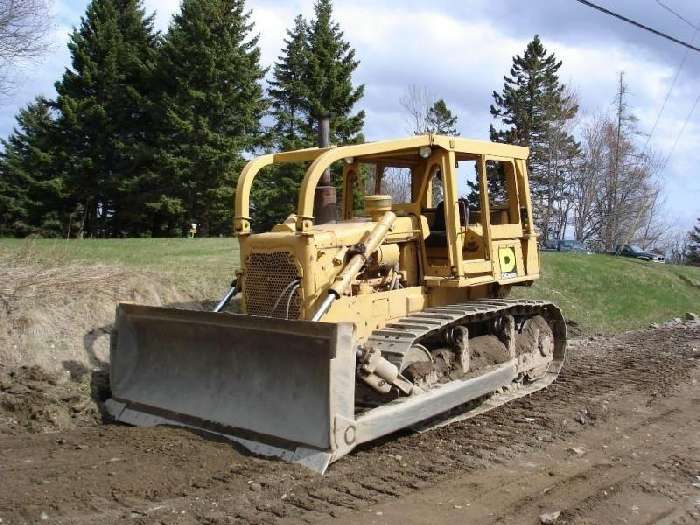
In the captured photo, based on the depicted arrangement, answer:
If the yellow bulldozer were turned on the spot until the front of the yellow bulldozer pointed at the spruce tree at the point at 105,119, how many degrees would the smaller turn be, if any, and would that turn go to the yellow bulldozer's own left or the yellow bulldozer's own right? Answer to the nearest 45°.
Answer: approximately 90° to the yellow bulldozer's own right

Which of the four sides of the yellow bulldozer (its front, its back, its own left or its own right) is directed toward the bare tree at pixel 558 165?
back

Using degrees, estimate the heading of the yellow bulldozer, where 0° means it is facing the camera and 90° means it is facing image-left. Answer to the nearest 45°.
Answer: approximately 45°

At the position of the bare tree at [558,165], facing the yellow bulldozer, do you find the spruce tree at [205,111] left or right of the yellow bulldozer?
right

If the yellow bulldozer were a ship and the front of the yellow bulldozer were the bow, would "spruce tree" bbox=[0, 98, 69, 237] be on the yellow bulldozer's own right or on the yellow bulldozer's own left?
on the yellow bulldozer's own right

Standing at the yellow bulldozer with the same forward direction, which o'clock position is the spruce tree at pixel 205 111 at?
The spruce tree is roughly at 4 o'clock from the yellow bulldozer.

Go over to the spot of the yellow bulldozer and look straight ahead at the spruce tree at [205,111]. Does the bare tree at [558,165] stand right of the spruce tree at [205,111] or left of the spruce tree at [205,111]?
right

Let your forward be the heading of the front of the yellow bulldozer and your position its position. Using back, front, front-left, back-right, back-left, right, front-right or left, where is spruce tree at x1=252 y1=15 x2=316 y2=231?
back-right

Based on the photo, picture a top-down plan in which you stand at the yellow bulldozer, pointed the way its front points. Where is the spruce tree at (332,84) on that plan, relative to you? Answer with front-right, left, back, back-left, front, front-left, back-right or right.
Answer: back-right

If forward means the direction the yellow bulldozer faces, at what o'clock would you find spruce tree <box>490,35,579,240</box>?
The spruce tree is roughly at 5 o'clock from the yellow bulldozer.
